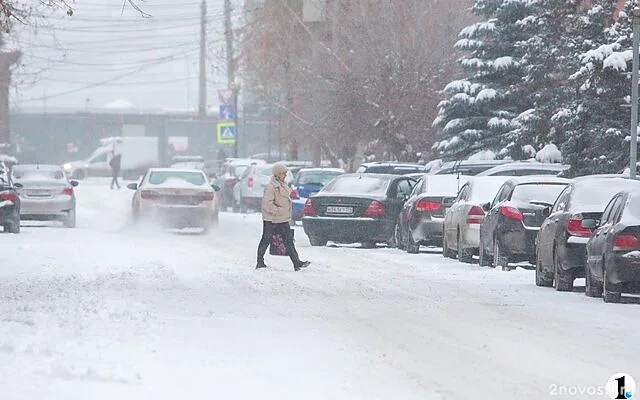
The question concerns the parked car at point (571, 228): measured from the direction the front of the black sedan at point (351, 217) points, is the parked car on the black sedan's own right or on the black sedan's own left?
on the black sedan's own right

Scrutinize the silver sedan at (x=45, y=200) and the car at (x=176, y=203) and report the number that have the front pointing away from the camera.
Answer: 2

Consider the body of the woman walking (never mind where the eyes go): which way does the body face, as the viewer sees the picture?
to the viewer's right

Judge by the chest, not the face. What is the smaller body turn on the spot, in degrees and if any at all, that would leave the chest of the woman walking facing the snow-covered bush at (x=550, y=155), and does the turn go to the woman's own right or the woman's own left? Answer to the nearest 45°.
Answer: approximately 45° to the woman's own left

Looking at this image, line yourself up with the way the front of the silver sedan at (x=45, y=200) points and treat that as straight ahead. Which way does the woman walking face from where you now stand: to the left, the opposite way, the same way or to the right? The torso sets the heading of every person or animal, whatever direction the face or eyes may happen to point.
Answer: to the right

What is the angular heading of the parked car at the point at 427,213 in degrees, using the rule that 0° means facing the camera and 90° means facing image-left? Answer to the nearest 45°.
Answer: approximately 135°

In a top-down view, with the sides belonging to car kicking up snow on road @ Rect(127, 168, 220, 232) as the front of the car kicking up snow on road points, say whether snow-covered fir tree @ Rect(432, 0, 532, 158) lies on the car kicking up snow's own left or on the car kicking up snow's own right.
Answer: on the car kicking up snow's own right

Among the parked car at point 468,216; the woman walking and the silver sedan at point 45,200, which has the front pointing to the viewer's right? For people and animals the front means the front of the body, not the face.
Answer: the woman walking

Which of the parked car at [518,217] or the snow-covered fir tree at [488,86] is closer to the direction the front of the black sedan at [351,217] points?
the snow-covered fir tree

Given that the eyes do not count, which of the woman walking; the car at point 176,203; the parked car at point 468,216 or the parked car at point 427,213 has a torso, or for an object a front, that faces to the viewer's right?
the woman walking

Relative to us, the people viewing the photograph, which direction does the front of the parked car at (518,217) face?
facing away from the viewer and to the left of the viewer

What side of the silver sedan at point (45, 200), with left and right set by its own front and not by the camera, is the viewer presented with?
back

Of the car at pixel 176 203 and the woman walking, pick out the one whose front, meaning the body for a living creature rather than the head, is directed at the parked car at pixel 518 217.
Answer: the woman walking

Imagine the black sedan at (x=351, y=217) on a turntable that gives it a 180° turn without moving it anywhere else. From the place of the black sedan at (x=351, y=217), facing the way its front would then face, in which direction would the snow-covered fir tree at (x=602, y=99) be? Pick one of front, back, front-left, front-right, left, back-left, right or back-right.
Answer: back-left

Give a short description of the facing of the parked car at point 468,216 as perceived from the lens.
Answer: facing away from the viewer and to the left of the viewer
